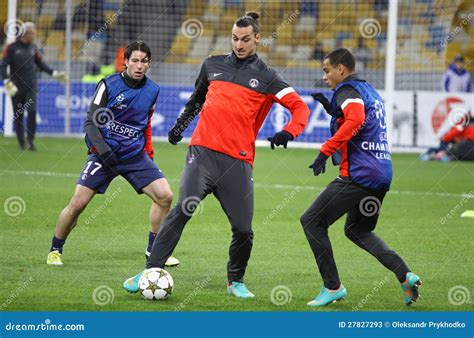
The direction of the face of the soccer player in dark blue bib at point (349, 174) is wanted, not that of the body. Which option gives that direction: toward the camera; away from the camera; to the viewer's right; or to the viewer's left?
to the viewer's left

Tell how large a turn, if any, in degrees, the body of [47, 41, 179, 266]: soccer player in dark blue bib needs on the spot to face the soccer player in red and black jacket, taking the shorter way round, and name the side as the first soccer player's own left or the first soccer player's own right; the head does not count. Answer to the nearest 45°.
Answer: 0° — they already face them

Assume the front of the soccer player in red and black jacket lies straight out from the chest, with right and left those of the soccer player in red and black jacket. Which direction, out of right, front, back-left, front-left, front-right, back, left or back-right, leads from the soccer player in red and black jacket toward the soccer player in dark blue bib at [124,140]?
back-right

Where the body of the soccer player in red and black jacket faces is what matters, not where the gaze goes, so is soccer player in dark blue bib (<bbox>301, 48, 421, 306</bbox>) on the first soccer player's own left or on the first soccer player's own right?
on the first soccer player's own left

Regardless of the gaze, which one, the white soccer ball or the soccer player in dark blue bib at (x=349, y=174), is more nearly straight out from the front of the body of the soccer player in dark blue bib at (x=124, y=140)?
the white soccer ball

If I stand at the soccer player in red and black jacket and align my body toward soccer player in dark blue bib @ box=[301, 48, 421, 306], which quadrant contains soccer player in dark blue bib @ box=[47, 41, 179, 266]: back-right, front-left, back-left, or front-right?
back-left

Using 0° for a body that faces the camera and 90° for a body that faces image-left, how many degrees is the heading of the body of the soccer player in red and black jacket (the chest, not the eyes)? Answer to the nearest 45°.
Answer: approximately 0°

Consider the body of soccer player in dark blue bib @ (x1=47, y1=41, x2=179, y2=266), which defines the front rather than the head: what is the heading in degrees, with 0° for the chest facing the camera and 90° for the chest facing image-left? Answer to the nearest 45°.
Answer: approximately 315°

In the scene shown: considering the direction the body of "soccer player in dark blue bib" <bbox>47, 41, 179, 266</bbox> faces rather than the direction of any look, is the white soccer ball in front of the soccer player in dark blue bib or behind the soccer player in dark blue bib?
in front
